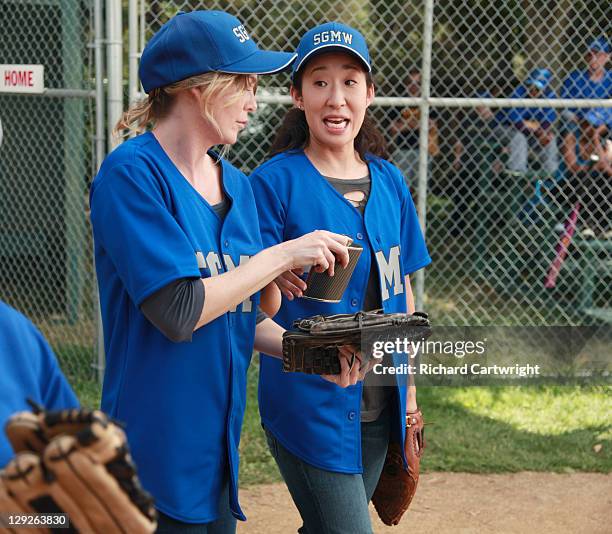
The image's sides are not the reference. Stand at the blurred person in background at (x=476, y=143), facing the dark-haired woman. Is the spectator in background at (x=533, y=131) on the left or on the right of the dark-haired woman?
left

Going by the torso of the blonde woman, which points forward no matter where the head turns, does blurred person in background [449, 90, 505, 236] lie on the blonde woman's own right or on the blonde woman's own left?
on the blonde woman's own left

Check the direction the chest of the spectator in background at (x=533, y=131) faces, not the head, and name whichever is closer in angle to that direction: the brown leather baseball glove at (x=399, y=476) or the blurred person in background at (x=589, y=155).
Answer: the brown leather baseball glove

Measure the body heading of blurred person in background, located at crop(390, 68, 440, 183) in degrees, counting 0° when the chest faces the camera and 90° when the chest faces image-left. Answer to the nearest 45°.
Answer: approximately 0°

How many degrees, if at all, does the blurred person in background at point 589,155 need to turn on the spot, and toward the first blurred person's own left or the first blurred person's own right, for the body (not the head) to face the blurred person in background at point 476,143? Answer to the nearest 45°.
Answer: approximately 135° to the first blurred person's own right

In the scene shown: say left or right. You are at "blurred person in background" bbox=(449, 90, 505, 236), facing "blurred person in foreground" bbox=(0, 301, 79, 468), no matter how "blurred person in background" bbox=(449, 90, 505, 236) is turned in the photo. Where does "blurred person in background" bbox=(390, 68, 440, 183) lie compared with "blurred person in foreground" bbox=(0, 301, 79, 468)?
right

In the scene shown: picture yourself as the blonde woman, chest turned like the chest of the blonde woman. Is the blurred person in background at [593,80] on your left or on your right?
on your left

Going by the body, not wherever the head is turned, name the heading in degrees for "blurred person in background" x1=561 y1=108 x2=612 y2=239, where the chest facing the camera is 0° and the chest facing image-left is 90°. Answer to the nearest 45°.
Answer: approximately 0°

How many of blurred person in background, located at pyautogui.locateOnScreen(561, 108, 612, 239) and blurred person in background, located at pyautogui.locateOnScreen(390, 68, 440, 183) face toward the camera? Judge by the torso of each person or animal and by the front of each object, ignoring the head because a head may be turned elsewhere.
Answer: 2

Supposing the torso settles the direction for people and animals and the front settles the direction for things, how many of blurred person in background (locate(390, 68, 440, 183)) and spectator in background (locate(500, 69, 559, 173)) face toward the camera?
2

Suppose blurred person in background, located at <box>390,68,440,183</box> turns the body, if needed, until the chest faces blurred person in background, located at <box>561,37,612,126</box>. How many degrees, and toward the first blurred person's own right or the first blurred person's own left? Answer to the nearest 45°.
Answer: approximately 45° to the first blurred person's own left

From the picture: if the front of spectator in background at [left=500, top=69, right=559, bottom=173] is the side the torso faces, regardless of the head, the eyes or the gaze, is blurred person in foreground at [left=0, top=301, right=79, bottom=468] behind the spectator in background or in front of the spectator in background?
in front

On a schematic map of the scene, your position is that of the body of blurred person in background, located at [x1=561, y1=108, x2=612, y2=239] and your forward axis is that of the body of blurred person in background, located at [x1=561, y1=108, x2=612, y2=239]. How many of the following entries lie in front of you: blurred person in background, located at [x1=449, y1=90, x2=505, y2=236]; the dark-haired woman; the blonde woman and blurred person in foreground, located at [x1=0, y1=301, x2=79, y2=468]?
3
